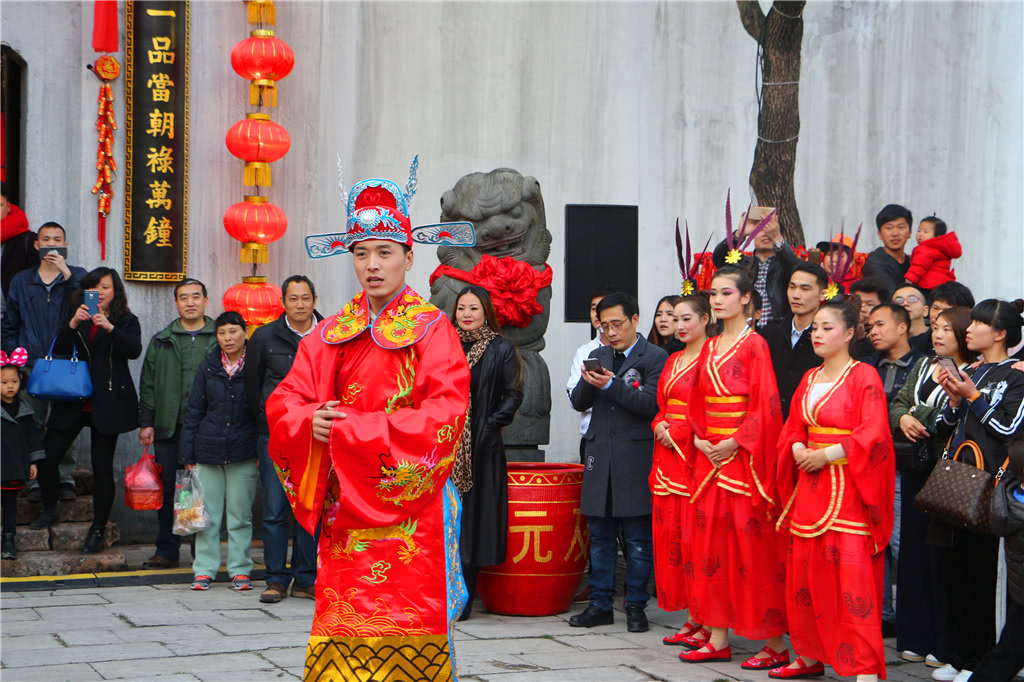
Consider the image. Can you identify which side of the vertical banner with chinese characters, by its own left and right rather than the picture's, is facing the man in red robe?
front

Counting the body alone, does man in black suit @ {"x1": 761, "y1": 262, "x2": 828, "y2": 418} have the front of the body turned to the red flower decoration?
no

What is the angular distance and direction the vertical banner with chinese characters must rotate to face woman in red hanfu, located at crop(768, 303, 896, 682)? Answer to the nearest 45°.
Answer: approximately 45° to its left

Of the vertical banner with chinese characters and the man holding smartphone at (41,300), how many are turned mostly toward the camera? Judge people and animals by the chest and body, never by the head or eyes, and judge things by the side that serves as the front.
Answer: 2

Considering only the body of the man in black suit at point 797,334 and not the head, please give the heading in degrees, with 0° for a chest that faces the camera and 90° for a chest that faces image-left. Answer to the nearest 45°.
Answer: approximately 45°

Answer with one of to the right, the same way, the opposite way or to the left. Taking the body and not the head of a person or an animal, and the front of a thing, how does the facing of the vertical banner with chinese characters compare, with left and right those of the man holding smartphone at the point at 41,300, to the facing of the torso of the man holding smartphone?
the same way

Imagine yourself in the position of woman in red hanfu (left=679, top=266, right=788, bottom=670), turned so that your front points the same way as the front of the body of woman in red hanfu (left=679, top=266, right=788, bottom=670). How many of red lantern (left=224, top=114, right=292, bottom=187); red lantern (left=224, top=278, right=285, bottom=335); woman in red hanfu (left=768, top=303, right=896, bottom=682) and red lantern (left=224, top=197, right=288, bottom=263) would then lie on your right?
3

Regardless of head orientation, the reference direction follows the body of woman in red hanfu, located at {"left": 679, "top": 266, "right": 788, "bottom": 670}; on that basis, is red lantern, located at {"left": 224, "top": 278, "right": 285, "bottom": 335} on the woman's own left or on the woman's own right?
on the woman's own right

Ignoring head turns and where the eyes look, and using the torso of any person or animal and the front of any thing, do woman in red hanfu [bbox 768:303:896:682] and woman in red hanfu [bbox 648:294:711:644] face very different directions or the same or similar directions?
same or similar directions

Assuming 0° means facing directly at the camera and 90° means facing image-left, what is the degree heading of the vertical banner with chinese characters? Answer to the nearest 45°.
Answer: approximately 0°

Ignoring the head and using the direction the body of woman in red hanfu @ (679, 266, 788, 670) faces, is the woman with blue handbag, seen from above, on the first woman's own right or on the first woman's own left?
on the first woman's own right

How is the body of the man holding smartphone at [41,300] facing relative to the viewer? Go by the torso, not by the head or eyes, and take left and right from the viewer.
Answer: facing the viewer

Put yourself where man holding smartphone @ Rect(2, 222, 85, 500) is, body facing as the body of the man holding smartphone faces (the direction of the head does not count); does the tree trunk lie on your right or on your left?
on your left

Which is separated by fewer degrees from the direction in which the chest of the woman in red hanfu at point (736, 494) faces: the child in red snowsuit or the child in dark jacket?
the child in dark jacket

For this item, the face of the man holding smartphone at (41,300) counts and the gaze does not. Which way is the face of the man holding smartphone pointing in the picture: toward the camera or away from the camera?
toward the camera

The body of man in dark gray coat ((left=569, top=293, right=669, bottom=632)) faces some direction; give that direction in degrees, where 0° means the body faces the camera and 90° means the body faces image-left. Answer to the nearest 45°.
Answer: approximately 45°

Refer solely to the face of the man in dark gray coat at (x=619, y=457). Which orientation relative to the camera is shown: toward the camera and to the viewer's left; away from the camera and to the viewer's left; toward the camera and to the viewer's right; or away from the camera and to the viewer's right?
toward the camera and to the viewer's left

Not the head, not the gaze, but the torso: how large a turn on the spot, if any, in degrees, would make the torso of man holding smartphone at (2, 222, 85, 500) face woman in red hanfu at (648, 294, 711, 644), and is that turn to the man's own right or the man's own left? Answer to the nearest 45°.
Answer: approximately 45° to the man's own left

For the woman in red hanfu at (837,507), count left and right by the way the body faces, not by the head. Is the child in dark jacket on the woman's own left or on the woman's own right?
on the woman's own right

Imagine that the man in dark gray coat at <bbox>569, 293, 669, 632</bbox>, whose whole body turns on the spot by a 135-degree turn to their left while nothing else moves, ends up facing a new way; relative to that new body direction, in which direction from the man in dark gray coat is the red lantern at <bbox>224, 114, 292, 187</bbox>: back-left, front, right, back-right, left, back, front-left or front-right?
back-left
